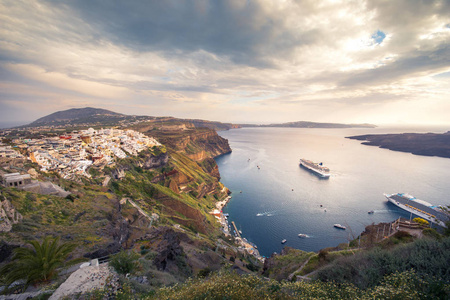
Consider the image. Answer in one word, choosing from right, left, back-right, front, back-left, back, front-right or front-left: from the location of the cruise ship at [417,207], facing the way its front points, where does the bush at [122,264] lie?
back-left

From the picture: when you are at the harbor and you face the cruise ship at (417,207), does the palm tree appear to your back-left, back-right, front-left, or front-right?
back-right

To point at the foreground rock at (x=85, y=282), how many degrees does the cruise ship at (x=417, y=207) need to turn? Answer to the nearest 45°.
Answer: approximately 135° to its left

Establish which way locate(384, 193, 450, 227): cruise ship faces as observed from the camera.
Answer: facing away from the viewer and to the left of the viewer

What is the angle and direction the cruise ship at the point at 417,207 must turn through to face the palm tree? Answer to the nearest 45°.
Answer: approximately 135° to its left

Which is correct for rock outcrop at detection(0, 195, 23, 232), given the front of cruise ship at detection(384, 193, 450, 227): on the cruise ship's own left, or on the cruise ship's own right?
on the cruise ship's own left

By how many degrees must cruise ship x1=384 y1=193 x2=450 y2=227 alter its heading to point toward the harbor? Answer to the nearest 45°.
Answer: approximately 90° to its left
